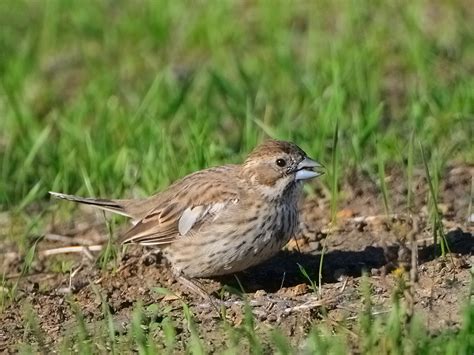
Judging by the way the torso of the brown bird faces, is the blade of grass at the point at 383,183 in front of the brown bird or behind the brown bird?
in front

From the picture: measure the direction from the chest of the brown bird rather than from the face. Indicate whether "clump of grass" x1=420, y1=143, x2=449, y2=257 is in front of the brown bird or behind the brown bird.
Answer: in front

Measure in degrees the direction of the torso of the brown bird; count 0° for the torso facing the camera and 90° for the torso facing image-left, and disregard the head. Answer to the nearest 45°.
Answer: approximately 270°
